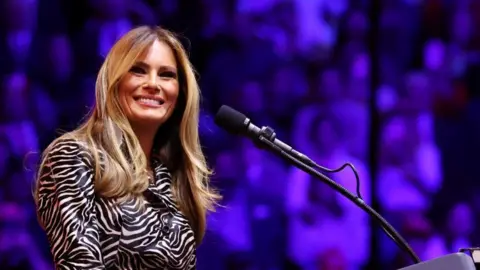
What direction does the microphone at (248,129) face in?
to the viewer's left

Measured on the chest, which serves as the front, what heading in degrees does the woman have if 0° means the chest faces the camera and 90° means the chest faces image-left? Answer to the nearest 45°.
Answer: approximately 315°

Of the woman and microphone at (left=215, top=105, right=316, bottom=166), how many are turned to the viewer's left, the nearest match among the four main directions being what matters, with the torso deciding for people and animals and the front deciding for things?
1
